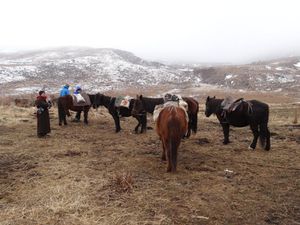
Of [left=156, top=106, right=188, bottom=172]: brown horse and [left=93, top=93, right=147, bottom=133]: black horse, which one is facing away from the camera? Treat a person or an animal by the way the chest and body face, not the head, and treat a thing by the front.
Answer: the brown horse

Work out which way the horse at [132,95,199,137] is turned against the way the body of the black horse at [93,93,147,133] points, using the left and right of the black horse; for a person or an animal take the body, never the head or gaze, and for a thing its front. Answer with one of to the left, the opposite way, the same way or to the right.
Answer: the same way

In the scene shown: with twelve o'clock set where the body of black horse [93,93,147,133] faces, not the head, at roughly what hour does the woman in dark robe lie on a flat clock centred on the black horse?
The woman in dark robe is roughly at 11 o'clock from the black horse.

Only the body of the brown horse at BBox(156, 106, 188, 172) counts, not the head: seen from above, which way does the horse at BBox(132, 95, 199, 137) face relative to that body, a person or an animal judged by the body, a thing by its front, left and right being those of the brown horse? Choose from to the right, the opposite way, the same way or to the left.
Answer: to the left

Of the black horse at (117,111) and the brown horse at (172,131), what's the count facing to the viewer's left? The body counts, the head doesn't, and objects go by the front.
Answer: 1

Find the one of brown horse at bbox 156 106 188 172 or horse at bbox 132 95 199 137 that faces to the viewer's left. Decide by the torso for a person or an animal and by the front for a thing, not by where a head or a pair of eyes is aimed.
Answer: the horse

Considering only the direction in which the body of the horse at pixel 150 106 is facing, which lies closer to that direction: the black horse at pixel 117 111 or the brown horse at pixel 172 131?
the black horse

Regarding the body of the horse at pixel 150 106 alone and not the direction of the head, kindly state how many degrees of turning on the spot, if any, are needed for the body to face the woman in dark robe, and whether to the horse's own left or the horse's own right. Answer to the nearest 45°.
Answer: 0° — it already faces them

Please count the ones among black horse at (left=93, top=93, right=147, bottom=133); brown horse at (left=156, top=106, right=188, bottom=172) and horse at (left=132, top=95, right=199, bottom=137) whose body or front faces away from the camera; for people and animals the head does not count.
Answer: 1

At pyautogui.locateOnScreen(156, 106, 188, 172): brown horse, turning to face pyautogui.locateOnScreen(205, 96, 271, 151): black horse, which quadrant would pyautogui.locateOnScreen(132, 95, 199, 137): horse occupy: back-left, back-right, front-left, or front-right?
front-left

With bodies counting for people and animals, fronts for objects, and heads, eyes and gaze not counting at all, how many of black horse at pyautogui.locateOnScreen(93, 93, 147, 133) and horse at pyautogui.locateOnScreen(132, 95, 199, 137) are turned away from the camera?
0

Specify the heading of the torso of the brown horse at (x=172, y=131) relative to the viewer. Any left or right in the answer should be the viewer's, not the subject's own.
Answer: facing away from the viewer

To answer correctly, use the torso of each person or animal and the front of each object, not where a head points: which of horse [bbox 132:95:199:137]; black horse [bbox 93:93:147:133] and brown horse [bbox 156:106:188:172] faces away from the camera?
the brown horse

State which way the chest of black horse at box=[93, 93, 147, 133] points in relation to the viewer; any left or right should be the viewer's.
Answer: facing to the left of the viewer

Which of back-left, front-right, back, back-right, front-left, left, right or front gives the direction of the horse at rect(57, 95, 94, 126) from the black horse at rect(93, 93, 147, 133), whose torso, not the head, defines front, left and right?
front-right

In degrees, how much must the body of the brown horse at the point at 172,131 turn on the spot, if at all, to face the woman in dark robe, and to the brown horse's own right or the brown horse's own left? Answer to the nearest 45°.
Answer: approximately 45° to the brown horse's own left

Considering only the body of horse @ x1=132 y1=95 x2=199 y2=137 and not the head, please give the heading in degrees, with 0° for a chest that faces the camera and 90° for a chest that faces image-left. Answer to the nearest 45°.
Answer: approximately 90°

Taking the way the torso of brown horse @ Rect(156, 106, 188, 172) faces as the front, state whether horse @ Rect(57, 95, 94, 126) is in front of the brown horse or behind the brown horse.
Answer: in front

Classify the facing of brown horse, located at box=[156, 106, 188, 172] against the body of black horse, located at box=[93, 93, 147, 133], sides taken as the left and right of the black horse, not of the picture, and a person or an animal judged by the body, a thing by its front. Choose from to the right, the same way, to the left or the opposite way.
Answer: to the right
